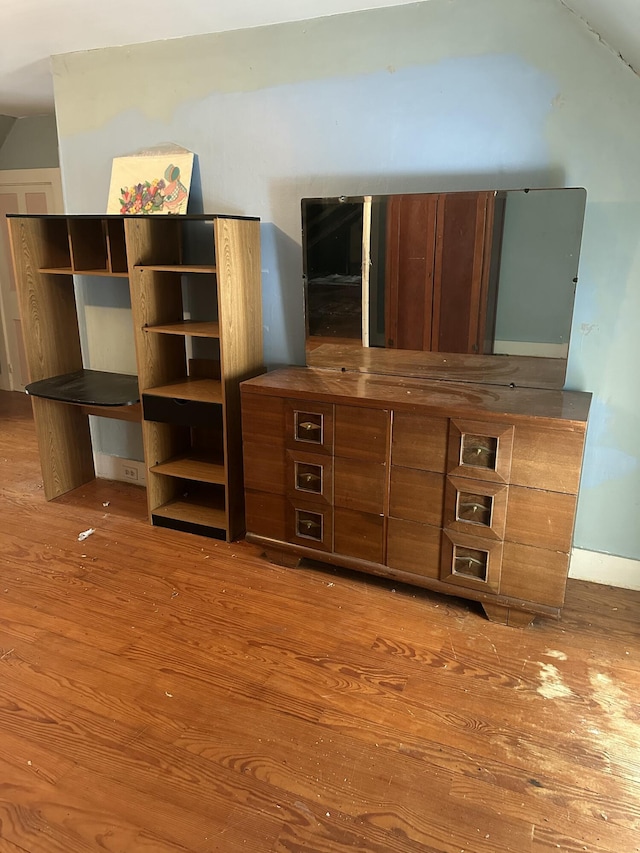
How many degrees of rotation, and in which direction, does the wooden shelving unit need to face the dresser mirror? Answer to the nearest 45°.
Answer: approximately 90° to its left

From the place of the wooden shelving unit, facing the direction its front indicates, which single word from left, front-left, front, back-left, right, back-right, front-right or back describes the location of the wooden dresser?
left

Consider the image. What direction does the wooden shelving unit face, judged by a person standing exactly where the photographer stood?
facing the viewer and to the left of the viewer

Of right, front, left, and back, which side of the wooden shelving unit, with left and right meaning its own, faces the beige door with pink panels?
right
